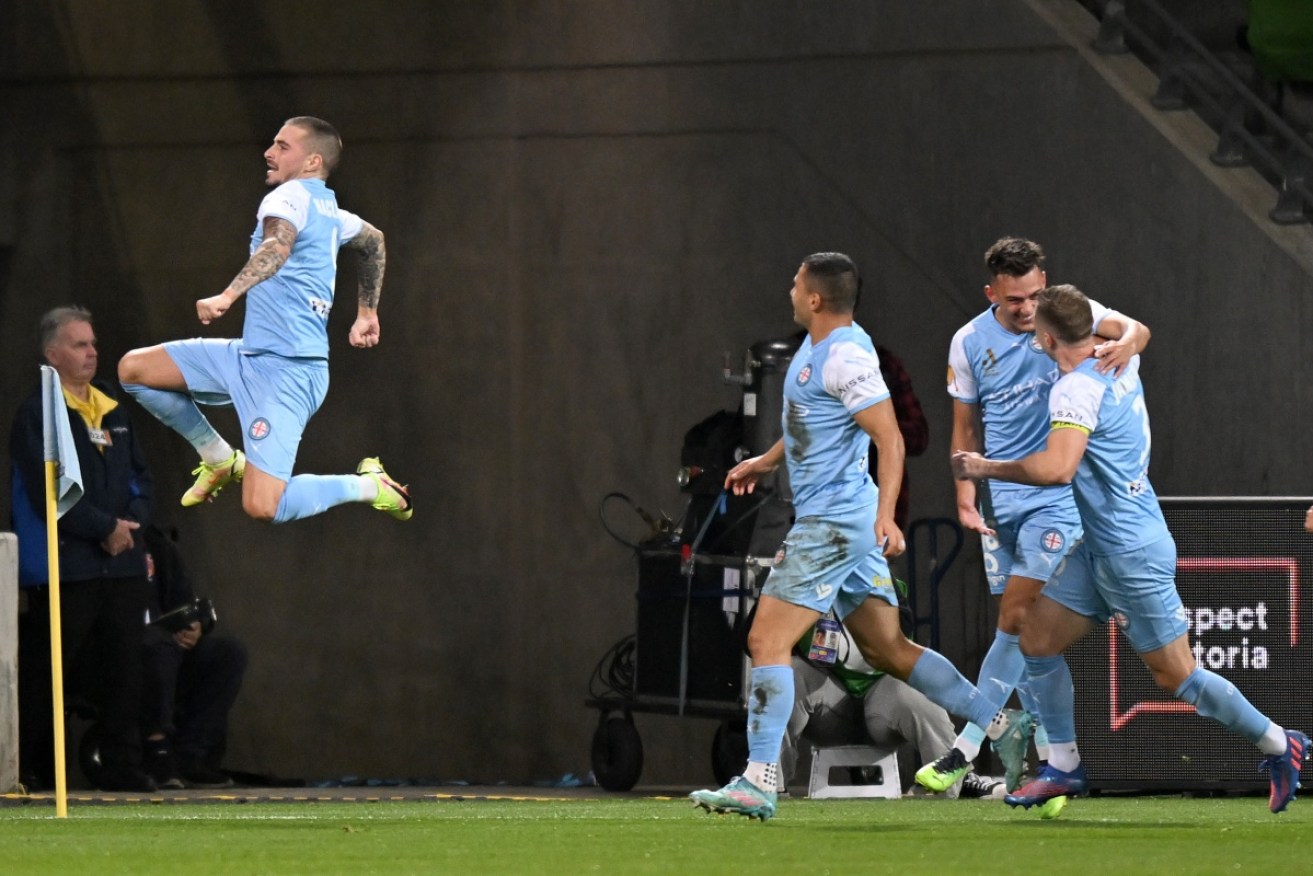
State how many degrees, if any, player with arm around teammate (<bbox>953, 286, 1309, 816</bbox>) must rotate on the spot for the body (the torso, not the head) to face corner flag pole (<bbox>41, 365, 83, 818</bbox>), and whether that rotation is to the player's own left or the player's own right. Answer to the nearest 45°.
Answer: approximately 45° to the player's own left

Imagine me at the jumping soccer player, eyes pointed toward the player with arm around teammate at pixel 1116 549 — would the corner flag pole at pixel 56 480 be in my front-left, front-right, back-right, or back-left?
back-right

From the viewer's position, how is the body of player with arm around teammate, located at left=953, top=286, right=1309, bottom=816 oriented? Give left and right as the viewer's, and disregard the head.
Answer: facing away from the viewer and to the left of the viewer

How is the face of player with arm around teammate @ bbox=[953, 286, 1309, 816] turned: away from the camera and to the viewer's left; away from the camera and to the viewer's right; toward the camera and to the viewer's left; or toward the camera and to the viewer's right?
away from the camera and to the viewer's left

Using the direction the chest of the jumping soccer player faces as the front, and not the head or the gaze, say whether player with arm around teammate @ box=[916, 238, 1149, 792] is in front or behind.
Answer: behind

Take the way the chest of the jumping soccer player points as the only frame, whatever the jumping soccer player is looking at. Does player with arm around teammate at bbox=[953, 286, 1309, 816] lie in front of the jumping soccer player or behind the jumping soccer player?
behind
